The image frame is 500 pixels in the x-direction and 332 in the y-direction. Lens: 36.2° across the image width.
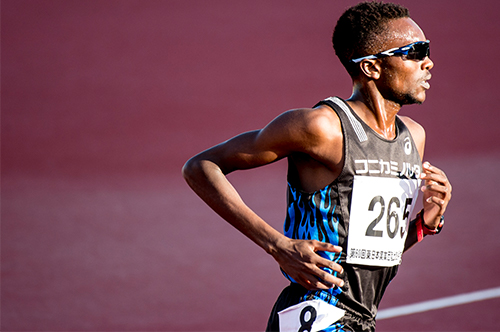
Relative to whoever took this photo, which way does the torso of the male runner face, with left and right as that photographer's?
facing the viewer and to the right of the viewer

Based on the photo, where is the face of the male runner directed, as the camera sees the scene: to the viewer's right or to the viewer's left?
to the viewer's right
